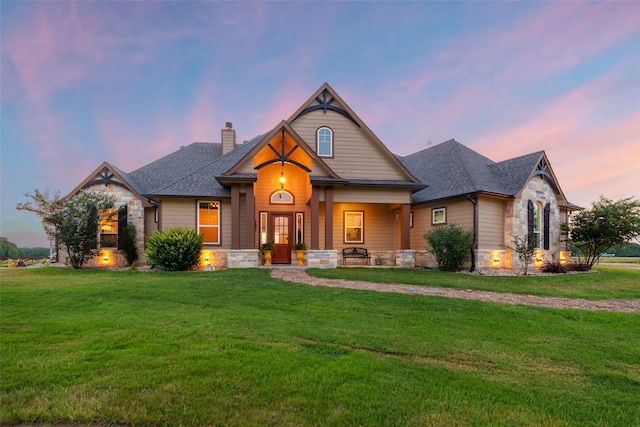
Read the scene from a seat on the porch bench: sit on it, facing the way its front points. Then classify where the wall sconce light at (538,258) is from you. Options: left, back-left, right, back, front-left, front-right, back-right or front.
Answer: left

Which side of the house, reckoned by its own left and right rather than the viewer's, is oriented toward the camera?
front

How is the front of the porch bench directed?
toward the camera
